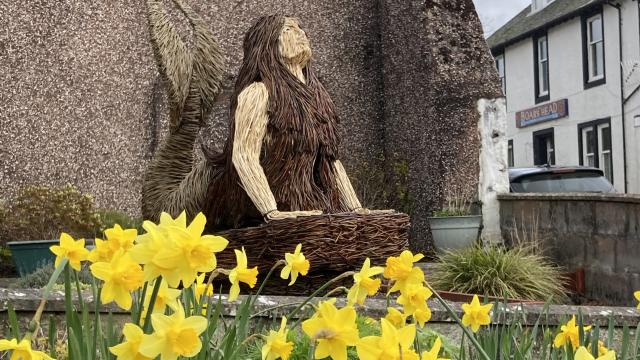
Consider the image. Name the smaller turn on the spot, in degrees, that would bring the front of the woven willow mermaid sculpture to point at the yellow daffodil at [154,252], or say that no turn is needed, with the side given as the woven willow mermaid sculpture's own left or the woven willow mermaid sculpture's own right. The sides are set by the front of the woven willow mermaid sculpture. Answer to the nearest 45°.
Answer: approximately 45° to the woven willow mermaid sculpture's own right

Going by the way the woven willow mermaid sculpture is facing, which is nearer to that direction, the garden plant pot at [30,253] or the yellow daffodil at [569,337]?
the yellow daffodil

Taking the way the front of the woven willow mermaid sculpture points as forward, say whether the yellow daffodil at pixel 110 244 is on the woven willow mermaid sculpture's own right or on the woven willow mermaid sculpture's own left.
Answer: on the woven willow mermaid sculpture's own right

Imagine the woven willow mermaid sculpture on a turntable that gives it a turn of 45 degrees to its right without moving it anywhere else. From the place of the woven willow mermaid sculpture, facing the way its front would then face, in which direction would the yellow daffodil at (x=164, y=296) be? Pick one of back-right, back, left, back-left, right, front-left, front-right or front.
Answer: front

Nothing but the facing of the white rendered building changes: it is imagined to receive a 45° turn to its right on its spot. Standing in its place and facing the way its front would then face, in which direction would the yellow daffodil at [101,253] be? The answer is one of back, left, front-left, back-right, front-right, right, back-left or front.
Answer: left

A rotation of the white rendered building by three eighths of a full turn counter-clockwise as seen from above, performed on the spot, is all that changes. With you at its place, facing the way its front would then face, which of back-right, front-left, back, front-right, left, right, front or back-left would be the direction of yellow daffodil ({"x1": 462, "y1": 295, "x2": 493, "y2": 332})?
right

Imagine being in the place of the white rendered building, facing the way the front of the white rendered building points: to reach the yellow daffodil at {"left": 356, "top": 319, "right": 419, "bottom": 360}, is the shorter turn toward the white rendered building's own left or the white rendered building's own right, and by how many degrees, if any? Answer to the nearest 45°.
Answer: approximately 45° to the white rendered building's own left

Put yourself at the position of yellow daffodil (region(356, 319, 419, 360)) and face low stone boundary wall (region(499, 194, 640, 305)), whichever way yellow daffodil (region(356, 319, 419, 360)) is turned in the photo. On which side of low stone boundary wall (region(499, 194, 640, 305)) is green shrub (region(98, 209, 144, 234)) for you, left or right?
left

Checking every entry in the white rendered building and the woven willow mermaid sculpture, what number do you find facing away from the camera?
0

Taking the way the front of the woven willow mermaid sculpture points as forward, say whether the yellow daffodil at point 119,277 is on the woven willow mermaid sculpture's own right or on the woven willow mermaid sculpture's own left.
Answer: on the woven willow mermaid sculpture's own right

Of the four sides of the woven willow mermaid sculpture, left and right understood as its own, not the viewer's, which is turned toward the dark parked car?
left

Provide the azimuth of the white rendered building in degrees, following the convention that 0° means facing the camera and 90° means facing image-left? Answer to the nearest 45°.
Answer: approximately 45°

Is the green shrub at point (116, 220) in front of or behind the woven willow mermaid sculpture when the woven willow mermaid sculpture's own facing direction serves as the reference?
behind

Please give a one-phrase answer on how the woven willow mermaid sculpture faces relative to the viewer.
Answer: facing the viewer and to the right of the viewer

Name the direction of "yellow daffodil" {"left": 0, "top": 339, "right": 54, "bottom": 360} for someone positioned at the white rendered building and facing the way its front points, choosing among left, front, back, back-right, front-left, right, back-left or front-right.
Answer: front-left
